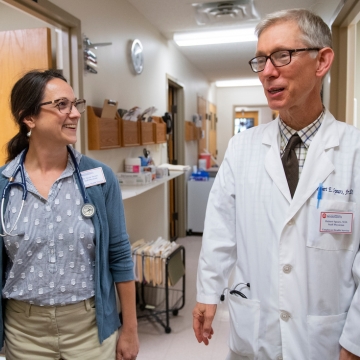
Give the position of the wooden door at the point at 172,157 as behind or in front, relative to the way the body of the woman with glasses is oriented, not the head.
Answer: behind

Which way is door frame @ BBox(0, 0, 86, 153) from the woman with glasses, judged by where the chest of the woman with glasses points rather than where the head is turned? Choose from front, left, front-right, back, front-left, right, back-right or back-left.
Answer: back

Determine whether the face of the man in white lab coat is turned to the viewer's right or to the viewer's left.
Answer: to the viewer's left

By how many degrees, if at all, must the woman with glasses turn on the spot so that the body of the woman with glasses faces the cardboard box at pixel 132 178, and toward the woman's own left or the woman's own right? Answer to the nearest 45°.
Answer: approximately 180°

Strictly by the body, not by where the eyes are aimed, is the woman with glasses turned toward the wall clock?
no

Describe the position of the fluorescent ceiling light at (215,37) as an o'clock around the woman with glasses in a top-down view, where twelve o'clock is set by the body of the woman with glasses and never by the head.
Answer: The fluorescent ceiling light is roughly at 7 o'clock from the woman with glasses.

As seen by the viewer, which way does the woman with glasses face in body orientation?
toward the camera

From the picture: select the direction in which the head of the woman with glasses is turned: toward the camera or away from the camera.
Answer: toward the camera

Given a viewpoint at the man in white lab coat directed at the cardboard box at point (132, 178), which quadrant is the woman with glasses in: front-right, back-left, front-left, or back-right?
front-left

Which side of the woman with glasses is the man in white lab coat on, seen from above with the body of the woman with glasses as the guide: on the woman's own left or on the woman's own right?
on the woman's own left

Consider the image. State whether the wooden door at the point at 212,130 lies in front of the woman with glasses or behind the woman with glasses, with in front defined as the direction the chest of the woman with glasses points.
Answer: behind

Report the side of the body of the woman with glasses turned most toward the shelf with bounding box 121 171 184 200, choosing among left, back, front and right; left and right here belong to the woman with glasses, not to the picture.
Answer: back
